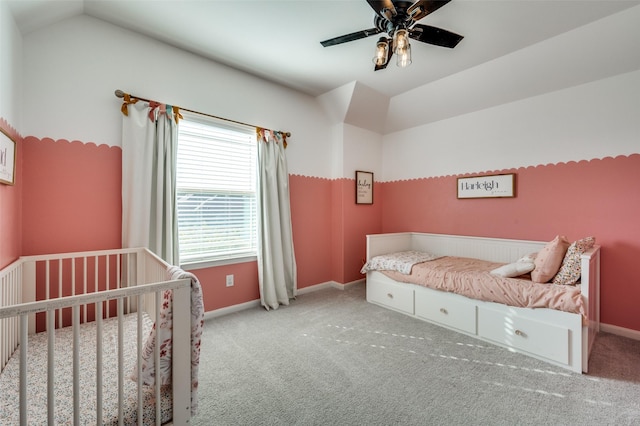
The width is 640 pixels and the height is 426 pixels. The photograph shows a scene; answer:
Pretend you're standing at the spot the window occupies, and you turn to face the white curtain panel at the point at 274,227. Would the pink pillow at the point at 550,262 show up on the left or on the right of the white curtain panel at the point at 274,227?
right

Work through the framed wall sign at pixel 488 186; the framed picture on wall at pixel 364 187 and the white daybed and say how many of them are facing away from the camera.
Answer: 0

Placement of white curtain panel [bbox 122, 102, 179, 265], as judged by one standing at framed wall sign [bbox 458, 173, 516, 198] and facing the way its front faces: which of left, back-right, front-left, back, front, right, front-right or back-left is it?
front

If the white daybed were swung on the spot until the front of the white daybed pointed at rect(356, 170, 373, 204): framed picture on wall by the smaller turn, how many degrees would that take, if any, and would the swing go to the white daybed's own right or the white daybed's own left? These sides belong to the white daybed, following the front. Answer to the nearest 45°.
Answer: approximately 90° to the white daybed's own right

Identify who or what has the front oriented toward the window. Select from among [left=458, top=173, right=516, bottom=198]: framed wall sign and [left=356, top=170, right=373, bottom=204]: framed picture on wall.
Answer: the framed wall sign

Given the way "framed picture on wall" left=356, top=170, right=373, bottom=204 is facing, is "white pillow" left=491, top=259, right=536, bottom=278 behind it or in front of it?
in front

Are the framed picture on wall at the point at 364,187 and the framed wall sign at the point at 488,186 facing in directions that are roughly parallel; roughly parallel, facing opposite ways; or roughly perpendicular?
roughly perpendicular

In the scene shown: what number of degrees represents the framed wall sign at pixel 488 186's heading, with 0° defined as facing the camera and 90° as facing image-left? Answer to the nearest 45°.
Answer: approximately 45°

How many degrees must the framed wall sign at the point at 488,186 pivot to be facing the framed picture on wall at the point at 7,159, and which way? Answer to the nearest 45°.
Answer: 0° — it already faces it

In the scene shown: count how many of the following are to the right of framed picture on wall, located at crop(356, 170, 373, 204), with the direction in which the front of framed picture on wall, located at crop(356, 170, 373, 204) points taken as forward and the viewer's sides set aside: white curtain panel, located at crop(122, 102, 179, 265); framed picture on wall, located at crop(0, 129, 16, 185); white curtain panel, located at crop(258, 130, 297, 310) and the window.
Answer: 4

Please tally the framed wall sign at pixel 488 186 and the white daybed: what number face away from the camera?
0

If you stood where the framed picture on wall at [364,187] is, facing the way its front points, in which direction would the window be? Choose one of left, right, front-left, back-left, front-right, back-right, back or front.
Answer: right

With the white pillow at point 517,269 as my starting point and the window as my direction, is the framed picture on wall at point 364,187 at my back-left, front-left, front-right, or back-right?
front-right

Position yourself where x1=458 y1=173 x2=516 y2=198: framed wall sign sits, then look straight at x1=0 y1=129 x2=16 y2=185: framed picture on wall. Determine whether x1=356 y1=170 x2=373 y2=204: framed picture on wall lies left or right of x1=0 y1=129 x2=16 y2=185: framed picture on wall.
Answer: right

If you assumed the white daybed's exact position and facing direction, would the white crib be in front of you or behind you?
in front
